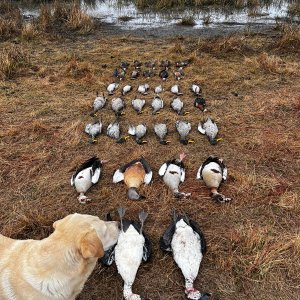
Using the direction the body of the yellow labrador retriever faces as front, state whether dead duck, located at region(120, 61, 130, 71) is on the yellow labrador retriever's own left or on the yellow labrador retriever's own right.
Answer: on the yellow labrador retriever's own left

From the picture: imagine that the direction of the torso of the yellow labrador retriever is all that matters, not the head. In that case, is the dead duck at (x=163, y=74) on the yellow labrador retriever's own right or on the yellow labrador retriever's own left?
on the yellow labrador retriever's own left

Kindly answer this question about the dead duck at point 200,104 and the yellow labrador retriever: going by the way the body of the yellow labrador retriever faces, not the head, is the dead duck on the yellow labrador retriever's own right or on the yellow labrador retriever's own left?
on the yellow labrador retriever's own left

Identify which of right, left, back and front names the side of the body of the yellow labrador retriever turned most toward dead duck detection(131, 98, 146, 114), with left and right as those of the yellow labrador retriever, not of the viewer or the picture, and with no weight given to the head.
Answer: left

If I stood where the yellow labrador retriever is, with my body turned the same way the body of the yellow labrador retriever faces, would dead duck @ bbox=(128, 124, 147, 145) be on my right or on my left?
on my left

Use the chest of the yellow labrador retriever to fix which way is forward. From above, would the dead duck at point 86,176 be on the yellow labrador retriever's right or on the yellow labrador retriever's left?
on the yellow labrador retriever's left

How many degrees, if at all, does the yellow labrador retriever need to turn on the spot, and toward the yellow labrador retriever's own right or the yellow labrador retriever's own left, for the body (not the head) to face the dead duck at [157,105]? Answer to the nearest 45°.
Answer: approximately 45° to the yellow labrador retriever's own left

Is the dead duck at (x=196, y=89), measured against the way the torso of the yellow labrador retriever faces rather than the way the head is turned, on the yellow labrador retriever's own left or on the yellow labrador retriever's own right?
on the yellow labrador retriever's own left

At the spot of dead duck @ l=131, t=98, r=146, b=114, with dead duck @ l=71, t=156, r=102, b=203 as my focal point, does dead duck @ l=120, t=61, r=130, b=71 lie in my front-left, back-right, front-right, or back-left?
back-right

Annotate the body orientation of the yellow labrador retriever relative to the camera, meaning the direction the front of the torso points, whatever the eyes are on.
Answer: to the viewer's right

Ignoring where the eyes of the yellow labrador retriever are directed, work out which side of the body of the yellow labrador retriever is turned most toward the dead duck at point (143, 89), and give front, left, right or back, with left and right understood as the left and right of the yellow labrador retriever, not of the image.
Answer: left

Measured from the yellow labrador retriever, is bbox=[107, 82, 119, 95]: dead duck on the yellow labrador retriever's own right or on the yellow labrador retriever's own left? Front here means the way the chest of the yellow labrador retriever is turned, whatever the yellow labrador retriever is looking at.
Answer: on the yellow labrador retriever's own left
